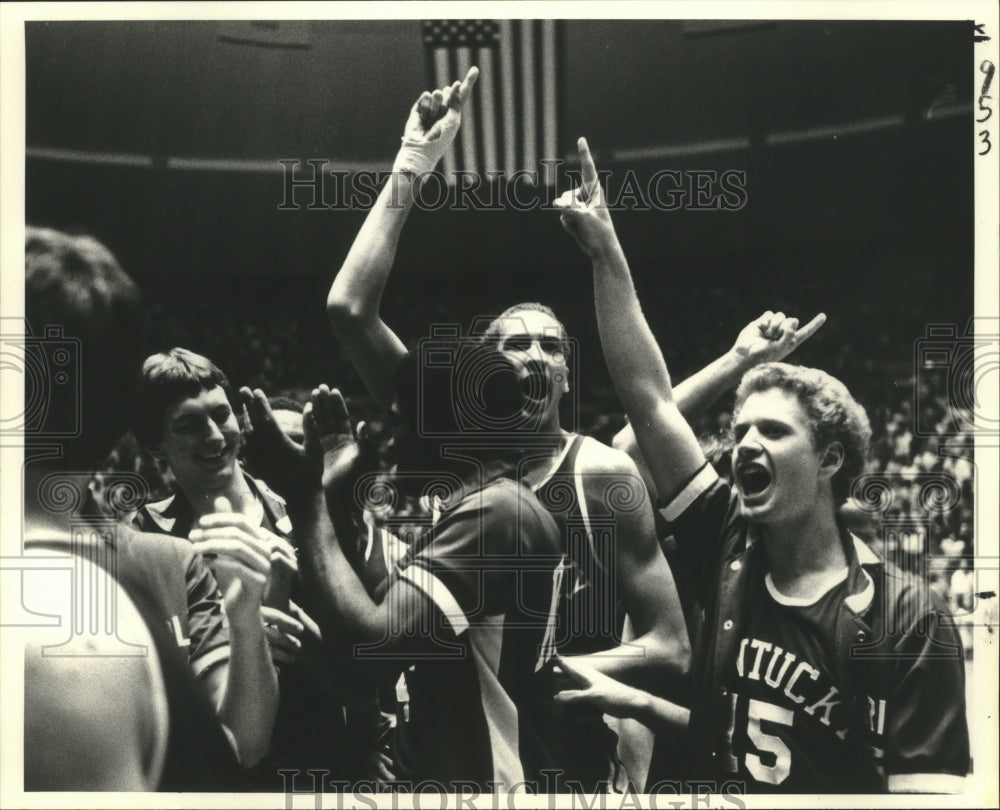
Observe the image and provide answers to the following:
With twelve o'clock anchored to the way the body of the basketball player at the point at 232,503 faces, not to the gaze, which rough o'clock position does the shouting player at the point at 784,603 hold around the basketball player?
The shouting player is roughly at 11 o'clock from the basketball player.

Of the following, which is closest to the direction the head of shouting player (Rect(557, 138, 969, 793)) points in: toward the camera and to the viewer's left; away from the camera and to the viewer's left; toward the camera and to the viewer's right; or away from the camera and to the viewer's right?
toward the camera and to the viewer's left

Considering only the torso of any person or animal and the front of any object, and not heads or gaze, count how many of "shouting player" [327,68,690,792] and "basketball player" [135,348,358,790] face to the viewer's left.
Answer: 0

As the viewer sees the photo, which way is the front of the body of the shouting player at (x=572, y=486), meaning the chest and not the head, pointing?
toward the camera

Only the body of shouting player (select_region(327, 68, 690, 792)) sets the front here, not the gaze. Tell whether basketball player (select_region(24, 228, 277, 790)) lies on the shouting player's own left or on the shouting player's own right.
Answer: on the shouting player's own right

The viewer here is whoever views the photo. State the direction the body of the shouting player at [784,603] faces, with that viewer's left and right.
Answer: facing the viewer and to the left of the viewer

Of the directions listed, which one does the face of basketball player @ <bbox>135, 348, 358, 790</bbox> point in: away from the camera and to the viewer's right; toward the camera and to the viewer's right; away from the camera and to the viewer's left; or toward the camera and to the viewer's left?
toward the camera and to the viewer's right
